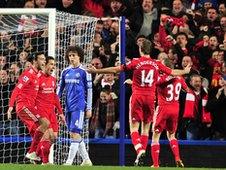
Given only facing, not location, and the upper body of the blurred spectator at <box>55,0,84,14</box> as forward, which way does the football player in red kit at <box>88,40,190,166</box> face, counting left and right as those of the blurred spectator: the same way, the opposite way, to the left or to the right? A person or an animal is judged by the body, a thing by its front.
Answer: the opposite way

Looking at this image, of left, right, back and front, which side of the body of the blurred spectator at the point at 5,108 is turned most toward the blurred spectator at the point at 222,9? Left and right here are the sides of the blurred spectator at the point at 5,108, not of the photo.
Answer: left

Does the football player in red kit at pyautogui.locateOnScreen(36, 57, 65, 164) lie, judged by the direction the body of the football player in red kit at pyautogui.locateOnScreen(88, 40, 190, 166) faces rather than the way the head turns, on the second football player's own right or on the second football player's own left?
on the second football player's own left

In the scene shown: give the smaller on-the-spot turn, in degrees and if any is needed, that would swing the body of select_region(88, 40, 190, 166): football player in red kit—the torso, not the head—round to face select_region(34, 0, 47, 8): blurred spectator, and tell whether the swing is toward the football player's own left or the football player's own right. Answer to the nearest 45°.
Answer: approximately 45° to the football player's own left

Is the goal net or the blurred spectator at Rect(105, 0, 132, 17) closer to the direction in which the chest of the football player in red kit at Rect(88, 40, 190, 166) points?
the blurred spectator

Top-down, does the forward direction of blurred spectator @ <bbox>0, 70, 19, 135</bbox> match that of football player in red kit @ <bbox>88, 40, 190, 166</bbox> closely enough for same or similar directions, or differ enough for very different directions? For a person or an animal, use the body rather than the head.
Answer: very different directions

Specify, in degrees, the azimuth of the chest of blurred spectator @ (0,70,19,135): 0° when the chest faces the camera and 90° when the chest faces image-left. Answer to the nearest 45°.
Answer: approximately 0°

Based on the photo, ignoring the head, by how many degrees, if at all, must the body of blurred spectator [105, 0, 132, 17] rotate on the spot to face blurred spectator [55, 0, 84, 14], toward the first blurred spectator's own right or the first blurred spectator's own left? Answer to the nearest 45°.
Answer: approximately 90° to the first blurred spectator's own right
